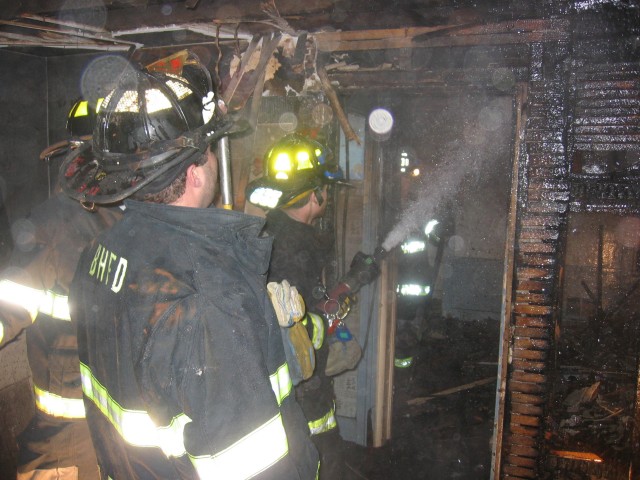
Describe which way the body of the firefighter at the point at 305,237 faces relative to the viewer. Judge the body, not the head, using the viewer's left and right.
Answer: facing away from the viewer and to the right of the viewer

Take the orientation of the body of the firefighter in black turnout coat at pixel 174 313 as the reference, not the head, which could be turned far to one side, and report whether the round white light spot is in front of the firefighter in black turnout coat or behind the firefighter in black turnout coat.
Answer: in front

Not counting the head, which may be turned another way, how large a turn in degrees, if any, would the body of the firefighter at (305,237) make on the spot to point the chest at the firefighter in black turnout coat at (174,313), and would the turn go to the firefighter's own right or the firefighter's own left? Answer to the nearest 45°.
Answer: approximately 135° to the firefighter's own right

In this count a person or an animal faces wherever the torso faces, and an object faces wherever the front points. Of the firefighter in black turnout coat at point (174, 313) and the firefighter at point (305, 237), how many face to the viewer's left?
0

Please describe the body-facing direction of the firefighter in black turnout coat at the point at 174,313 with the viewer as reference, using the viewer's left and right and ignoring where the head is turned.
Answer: facing away from the viewer and to the right of the viewer

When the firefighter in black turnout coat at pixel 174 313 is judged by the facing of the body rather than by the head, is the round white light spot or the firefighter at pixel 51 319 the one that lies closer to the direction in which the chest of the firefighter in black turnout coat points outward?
the round white light spot

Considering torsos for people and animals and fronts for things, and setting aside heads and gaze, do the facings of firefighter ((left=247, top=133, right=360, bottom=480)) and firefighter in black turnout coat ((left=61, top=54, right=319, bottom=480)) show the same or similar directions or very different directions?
same or similar directions

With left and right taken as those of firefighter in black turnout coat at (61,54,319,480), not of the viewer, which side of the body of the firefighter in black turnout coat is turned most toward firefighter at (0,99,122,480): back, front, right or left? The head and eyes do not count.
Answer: left
